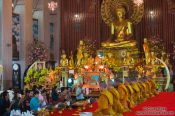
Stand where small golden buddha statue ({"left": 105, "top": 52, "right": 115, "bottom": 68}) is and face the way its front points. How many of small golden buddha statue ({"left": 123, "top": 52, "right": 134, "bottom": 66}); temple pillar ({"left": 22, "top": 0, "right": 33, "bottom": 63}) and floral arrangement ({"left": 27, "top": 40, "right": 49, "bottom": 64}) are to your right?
2

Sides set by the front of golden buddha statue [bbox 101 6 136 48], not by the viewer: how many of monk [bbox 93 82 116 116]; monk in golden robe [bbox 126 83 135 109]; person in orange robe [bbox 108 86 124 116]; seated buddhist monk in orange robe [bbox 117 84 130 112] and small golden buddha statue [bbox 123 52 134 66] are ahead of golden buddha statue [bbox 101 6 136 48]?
5

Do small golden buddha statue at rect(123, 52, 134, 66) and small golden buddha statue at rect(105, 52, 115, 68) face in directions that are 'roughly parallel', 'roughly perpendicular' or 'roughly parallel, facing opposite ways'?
roughly parallel

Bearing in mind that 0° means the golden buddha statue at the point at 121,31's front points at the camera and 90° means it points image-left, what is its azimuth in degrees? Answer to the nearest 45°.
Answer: approximately 0°

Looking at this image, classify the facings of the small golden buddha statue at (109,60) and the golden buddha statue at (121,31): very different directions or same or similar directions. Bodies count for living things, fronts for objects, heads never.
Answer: same or similar directions

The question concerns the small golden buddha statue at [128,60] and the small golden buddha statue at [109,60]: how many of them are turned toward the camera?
2

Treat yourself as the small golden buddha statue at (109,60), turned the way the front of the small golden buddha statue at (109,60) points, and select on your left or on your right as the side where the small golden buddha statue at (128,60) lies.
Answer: on your left

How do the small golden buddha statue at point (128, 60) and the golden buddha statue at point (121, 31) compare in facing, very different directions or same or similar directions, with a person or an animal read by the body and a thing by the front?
same or similar directions

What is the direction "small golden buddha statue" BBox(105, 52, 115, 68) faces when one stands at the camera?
facing the viewer

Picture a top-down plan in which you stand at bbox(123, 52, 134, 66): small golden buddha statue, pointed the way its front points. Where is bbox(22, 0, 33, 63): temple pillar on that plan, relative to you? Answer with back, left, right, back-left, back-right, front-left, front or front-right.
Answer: right

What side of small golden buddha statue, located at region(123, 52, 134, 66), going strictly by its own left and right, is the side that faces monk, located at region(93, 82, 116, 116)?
front

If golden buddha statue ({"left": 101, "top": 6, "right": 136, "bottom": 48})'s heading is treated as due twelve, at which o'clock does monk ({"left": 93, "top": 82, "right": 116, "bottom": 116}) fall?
The monk is roughly at 12 o'clock from the golden buddha statue.

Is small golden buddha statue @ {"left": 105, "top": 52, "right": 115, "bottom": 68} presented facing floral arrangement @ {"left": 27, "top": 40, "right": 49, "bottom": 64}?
no

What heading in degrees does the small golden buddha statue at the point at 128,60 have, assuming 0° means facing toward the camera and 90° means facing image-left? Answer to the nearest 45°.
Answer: approximately 0°

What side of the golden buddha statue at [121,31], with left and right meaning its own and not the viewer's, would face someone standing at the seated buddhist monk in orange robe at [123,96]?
front

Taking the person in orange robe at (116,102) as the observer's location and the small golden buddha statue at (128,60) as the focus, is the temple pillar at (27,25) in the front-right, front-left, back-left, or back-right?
front-left

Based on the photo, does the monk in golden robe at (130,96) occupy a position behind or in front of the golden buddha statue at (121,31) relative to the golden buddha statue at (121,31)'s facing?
in front
